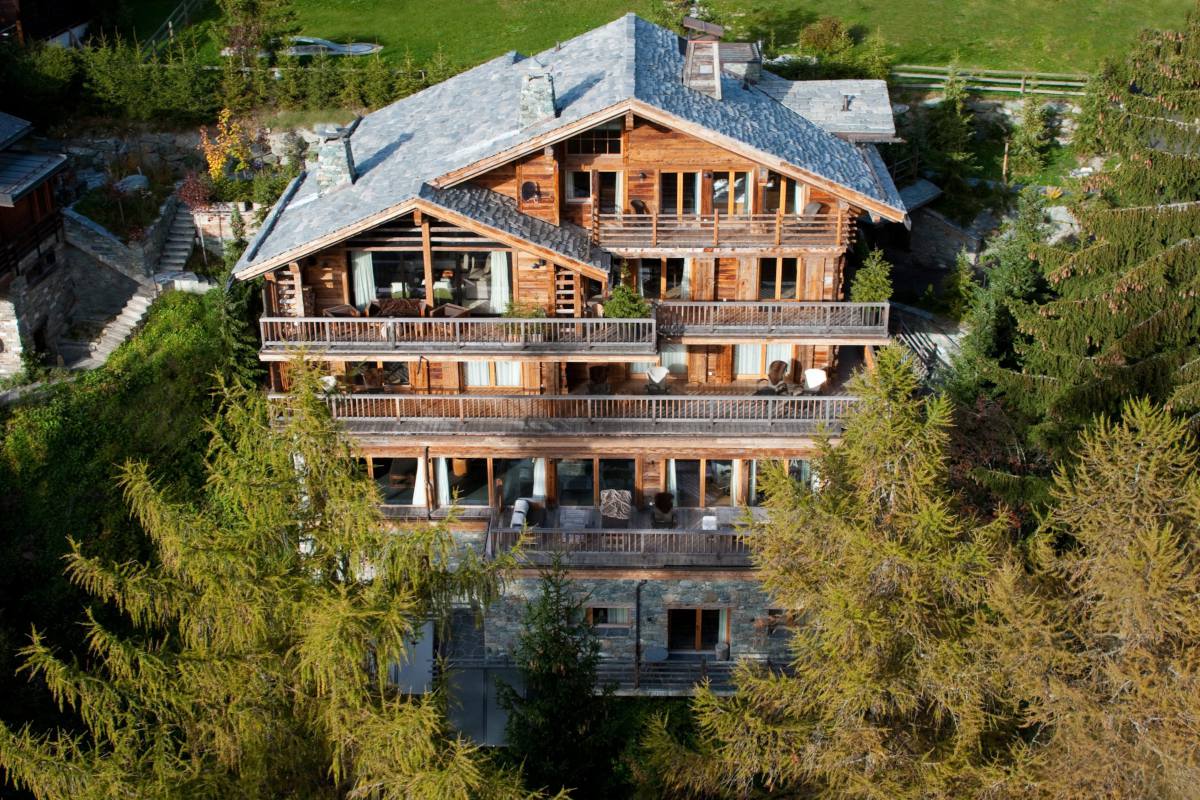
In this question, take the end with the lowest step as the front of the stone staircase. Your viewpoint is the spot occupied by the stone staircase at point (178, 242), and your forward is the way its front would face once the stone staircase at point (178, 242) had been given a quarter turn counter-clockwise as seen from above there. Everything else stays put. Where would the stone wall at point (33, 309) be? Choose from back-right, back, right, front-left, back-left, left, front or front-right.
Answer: back-right

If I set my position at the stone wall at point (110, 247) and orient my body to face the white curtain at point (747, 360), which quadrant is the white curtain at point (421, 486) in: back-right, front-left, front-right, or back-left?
front-right

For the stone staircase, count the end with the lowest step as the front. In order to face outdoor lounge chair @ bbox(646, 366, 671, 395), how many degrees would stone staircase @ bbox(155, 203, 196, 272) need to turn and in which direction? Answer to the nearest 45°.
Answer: approximately 45° to its left

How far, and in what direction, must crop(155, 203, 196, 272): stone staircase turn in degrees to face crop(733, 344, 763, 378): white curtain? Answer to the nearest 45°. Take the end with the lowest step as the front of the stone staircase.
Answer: approximately 45° to its left

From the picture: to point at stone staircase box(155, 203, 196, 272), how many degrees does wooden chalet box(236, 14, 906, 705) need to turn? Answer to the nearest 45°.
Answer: approximately 135° to its right

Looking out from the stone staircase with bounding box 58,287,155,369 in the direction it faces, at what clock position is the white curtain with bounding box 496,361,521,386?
The white curtain is roughly at 9 o'clock from the stone staircase.

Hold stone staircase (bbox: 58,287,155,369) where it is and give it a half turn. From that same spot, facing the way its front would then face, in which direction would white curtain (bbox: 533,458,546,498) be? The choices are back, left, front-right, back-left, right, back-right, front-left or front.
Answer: right

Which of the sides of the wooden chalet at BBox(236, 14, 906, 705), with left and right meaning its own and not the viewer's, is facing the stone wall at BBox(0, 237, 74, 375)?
right

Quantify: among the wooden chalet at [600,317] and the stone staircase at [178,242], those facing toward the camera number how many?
2

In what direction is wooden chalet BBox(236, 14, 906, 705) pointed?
toward the camera

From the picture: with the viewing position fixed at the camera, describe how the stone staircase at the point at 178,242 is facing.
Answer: facing the viewer

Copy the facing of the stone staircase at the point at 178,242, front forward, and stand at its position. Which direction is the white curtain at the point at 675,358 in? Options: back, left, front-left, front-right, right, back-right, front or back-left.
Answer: front-left

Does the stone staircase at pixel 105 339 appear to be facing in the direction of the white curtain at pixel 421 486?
no

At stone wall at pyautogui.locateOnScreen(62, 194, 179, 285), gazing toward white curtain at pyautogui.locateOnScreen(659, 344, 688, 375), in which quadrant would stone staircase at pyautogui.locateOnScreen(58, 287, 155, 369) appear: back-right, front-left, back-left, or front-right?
front-right

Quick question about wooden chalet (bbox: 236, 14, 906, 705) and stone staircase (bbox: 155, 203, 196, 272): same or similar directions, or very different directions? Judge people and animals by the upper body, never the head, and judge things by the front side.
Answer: same or similar directions

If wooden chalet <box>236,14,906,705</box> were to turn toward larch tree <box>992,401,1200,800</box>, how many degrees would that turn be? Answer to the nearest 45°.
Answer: approximately 45° to its left

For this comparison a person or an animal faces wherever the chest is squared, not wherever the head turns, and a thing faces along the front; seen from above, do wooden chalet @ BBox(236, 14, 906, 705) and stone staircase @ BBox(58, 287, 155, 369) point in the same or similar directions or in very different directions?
same or similar directions
